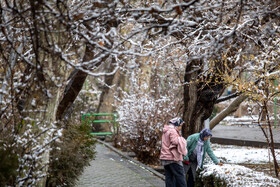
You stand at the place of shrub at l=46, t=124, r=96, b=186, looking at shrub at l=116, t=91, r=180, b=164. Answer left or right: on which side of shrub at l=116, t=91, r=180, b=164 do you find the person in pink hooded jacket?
right

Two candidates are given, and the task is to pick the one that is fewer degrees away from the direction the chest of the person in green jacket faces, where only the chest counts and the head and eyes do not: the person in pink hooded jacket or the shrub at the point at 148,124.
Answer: the person in pink hooded jacket
